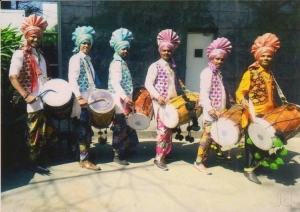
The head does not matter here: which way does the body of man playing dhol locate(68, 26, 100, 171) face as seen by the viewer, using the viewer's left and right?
facing the viewer and to the right of the viewer

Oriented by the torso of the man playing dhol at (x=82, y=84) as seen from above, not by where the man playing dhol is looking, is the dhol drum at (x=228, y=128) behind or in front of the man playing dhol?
in front

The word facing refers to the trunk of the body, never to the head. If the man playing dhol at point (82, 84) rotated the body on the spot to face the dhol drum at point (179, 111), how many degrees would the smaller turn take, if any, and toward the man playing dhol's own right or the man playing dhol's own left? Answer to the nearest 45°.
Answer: approximately 45° to the man playing dhol's own left

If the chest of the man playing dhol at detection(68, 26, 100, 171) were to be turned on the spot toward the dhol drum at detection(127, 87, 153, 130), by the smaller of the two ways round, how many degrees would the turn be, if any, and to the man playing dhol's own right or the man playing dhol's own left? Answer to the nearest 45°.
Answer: approximately 45° to the man playing dhol's own left
